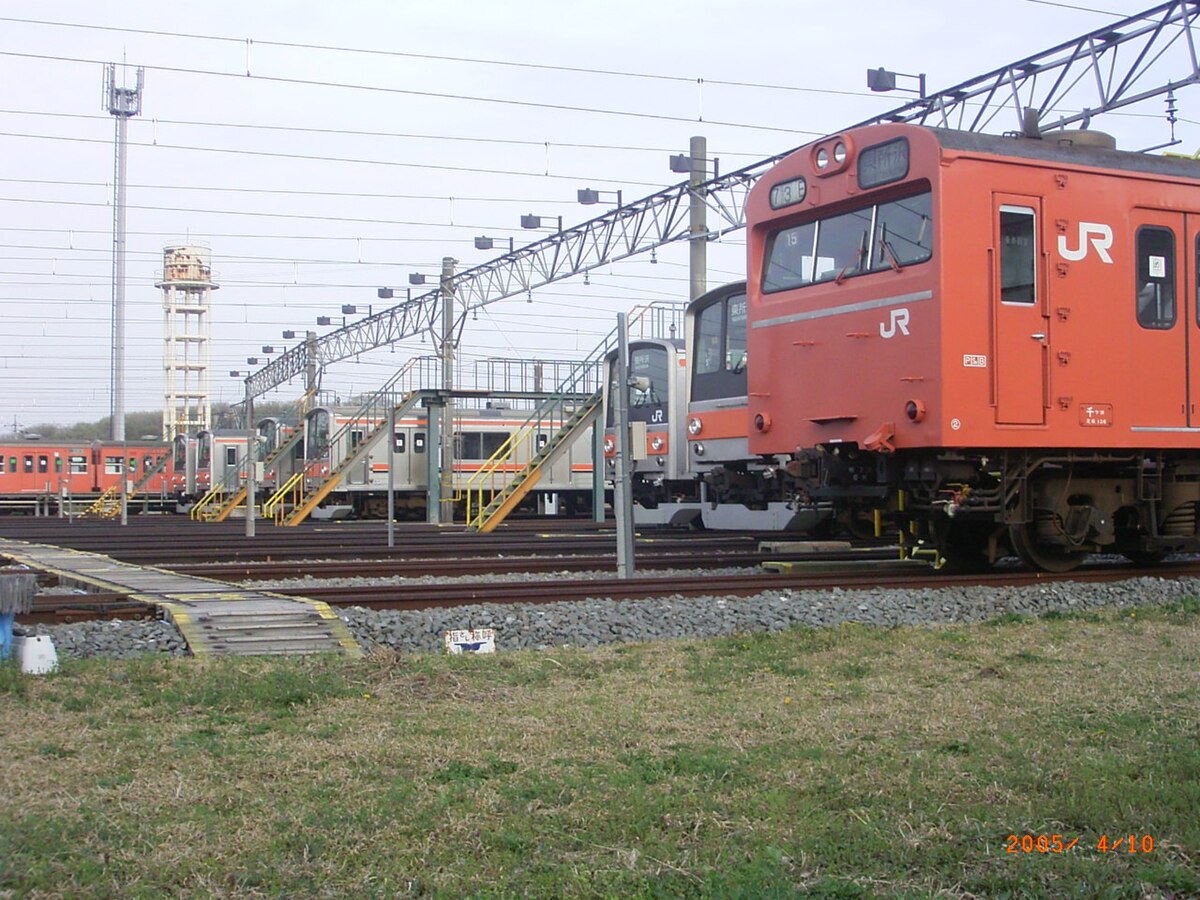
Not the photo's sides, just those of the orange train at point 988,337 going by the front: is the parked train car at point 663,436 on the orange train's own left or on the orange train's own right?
on the orange train's own right

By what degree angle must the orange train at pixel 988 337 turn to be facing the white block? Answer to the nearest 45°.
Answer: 0° — it already faces it

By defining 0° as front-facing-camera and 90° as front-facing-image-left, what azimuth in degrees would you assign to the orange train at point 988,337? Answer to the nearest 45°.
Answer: approximately 45°

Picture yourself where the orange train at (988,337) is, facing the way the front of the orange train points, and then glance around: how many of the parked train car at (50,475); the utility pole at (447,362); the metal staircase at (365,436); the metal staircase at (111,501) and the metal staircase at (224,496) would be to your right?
5

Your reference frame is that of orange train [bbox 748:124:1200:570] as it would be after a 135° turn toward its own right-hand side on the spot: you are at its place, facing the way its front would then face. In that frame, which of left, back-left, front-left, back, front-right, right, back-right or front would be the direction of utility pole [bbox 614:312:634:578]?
left

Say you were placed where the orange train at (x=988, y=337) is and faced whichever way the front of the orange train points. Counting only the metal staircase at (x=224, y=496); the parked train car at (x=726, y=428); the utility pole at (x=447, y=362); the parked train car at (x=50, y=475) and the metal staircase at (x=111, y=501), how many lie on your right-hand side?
5

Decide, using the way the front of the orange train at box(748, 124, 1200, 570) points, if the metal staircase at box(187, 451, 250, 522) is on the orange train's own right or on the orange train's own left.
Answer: on the orange train's own right

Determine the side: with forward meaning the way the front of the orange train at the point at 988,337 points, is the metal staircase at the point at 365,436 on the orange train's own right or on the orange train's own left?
on the orange train's own right
